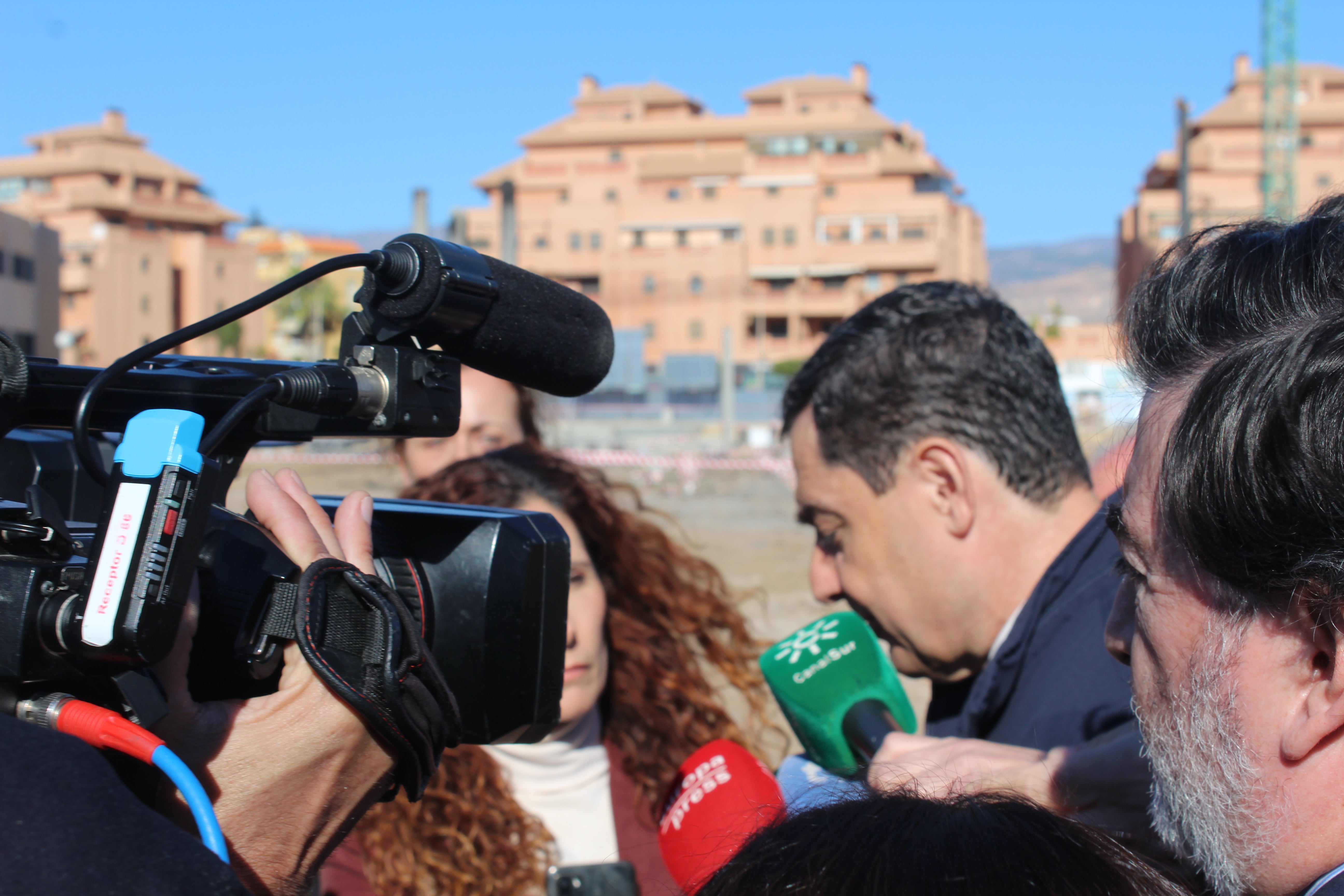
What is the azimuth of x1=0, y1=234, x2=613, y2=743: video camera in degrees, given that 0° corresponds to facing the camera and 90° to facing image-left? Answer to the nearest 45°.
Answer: approximately 270°

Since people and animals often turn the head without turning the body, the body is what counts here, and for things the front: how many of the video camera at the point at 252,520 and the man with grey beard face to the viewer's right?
1

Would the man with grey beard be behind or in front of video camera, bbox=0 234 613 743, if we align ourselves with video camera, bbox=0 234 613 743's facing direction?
in front

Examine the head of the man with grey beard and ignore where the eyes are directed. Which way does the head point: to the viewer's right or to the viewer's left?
to the viewer's left

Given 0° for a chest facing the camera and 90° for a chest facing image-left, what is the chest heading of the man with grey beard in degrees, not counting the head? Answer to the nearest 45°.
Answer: approximately 135°

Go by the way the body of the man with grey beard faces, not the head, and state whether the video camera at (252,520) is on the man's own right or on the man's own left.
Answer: on the man's own left

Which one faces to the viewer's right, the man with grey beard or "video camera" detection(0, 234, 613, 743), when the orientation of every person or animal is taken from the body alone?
the video camera

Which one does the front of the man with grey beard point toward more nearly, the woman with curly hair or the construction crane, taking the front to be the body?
the woman with curly hair

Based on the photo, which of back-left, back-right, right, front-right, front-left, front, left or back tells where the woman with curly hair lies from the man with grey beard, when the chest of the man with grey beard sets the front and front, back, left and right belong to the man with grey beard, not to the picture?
front

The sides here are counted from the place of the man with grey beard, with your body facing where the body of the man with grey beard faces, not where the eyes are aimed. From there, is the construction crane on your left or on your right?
on your right
